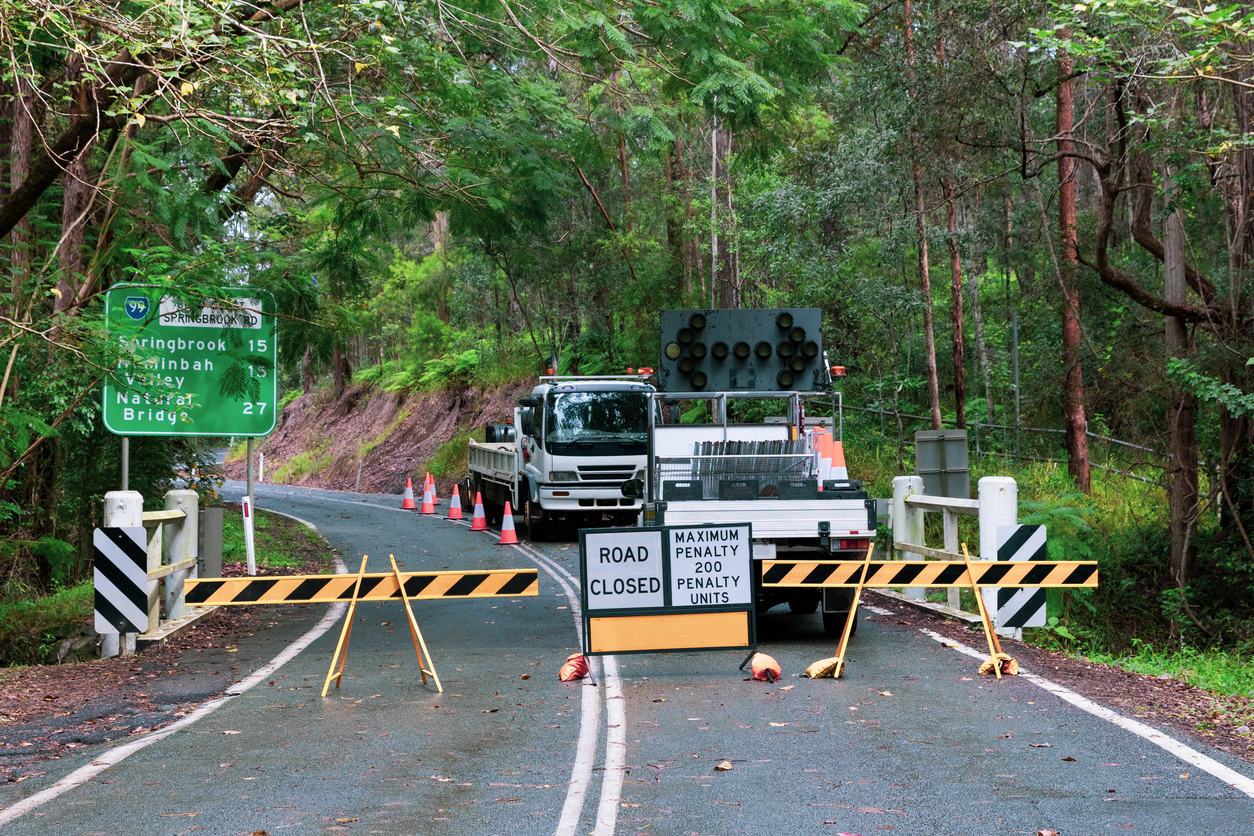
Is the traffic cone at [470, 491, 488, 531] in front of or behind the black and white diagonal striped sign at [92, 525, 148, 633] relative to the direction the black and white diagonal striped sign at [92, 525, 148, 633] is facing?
behind

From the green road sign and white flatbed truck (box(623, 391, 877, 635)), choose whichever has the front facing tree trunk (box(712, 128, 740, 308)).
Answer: the white flatbed truck

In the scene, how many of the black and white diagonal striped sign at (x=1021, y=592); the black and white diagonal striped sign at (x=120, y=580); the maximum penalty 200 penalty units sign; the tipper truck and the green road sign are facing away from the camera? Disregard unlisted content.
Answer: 0

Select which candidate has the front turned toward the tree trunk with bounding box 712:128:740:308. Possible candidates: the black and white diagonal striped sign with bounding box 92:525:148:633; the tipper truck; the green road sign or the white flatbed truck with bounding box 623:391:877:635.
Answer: the white flatbed truck

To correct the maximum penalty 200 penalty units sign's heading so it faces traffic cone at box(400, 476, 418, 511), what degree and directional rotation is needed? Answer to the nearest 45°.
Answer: approximately 180°

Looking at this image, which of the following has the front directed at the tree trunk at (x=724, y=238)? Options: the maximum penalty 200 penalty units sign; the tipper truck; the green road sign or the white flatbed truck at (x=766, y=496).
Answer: the white flatbed truck

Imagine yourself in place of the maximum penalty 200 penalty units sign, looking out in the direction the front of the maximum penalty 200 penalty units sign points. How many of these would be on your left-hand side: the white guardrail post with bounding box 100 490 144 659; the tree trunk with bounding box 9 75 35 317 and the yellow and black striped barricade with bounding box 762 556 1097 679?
1

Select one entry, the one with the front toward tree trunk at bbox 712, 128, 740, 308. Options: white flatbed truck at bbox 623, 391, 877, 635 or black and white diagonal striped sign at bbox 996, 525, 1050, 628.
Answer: the white flatbed truck

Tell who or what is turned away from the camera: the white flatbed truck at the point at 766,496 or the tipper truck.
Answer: the white flatbed truck

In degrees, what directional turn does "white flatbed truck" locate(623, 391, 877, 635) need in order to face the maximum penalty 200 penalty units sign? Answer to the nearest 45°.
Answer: approximately 135° to its left

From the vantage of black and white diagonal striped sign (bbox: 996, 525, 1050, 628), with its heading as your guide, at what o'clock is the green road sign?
The green road sign is roughly at 3 o'clock from the black and white diagonal striped sign.

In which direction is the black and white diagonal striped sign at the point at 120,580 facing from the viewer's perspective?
toward the camera

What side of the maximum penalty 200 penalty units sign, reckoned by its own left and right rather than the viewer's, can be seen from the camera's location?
front

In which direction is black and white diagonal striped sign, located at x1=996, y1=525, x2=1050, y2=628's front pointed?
toward the camera

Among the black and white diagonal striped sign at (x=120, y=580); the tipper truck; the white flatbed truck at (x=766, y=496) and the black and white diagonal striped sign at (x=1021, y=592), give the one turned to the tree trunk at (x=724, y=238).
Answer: the white flatbed truck

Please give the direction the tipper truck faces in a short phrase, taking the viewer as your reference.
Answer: facing the viewer and to the right of the viewer

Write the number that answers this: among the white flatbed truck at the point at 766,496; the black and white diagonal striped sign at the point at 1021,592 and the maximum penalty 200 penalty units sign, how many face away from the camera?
1

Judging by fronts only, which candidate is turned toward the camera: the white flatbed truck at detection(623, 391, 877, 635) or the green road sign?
the green road sign
